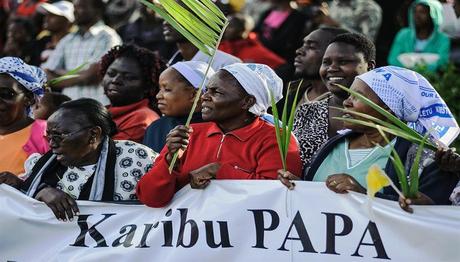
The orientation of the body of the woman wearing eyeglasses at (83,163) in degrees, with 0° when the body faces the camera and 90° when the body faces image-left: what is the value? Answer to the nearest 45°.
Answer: approximately 45°

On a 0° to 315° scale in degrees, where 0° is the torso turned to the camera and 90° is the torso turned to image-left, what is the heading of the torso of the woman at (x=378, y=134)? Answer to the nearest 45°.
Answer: approximately 45°

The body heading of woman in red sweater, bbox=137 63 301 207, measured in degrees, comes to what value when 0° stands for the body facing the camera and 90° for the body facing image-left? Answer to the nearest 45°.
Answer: approximately 45°

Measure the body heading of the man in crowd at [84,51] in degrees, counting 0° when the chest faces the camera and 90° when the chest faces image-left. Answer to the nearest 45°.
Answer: approximately 45°

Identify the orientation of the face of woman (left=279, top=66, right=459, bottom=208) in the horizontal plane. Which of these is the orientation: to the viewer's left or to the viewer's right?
to the viewer's left

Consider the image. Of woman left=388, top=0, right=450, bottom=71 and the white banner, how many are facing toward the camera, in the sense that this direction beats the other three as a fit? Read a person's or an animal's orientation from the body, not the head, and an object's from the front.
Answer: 2

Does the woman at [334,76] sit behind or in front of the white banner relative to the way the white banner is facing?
behind

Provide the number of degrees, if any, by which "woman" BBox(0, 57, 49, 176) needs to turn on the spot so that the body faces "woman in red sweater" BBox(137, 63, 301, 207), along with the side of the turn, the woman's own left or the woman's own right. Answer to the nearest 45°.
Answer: approximately 90° to the woman's own left
